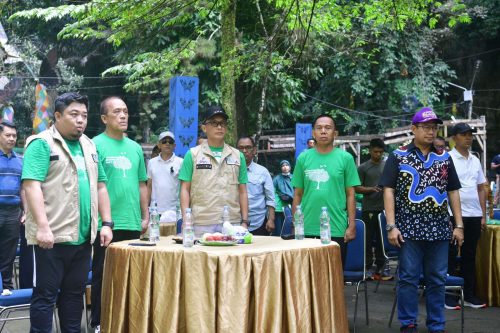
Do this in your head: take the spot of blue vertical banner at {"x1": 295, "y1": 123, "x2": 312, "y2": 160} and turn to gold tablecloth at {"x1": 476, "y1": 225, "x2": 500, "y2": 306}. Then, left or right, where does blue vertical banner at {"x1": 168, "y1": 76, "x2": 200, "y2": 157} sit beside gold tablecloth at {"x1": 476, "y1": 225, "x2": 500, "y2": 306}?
right

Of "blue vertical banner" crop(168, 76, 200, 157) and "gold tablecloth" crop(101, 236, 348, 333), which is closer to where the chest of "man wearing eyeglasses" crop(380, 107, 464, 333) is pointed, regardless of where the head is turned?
the gold tablecloth

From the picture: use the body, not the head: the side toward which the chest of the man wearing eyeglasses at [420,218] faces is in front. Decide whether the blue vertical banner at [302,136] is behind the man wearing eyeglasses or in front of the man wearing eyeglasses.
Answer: behind

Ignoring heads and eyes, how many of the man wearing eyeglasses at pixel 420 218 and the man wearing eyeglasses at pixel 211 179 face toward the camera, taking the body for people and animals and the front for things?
2

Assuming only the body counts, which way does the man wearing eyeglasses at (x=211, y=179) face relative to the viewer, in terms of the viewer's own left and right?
facing the viewer

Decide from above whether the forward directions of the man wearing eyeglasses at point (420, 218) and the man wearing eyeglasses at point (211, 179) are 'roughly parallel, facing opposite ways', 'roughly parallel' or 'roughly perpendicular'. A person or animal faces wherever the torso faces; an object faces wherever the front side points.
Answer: roughly parallel

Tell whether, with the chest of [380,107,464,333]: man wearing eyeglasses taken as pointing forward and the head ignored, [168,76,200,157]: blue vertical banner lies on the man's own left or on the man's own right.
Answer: on the man's own right

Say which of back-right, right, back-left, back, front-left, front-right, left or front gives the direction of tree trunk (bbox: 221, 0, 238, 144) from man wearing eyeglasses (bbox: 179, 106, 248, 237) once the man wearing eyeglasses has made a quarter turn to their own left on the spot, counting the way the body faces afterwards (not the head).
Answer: left

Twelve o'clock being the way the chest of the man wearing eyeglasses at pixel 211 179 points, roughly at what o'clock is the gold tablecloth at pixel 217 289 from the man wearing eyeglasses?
The gold tablecloth is roughly at 12 o'clock from the man wearing eyeglasses.
